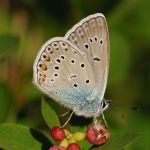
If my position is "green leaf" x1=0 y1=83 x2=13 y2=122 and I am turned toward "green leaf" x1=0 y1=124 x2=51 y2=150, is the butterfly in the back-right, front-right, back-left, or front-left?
front-left

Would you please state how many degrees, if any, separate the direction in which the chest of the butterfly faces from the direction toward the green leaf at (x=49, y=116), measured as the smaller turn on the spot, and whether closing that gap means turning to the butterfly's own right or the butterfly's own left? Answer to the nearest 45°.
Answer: approximately 180°

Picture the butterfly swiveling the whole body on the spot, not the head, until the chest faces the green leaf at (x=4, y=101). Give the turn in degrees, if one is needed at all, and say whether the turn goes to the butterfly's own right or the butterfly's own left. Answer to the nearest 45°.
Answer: approximately 180°

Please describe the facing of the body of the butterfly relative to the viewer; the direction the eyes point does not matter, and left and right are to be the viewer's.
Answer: facing to the right of the viewer
